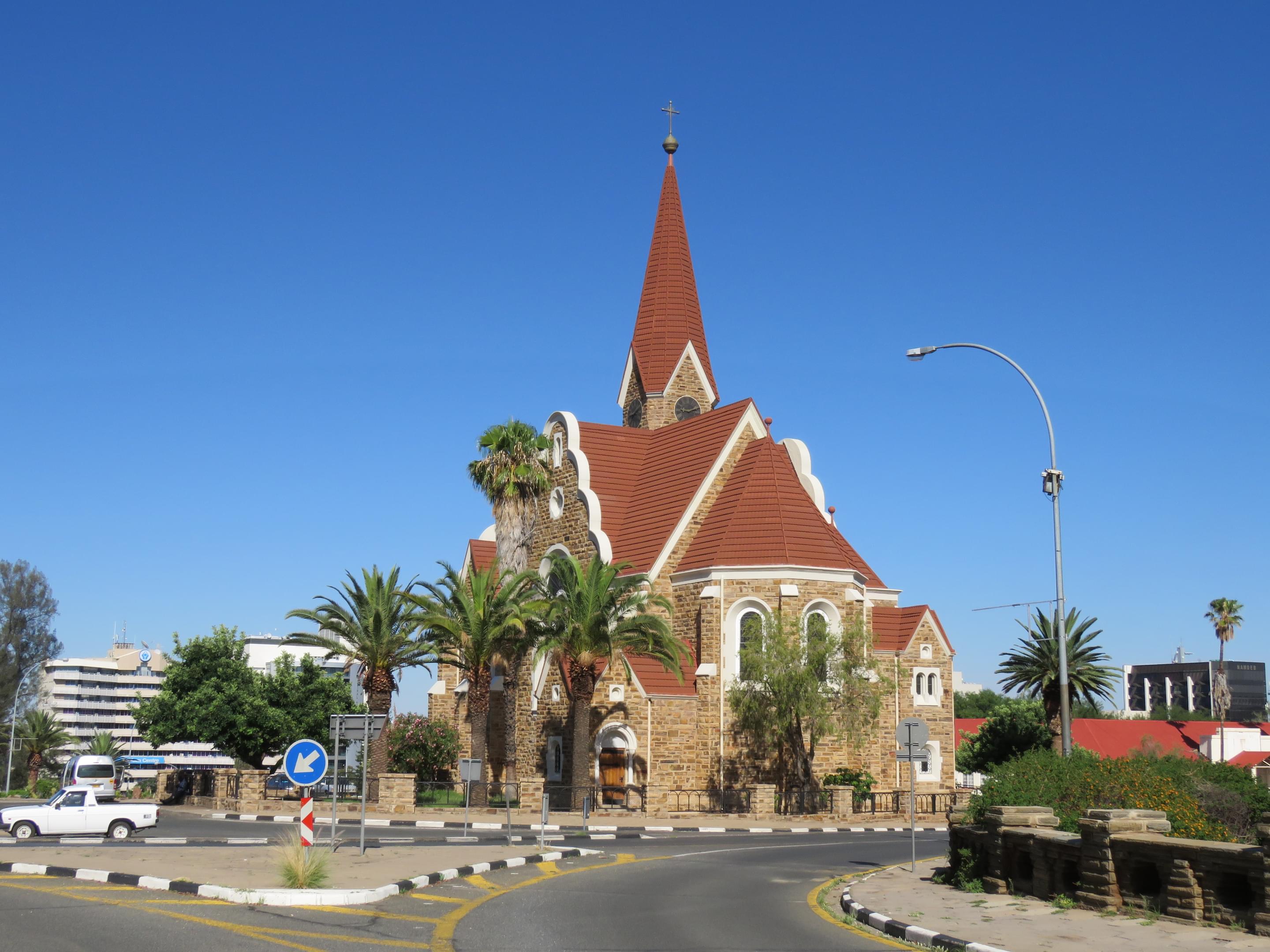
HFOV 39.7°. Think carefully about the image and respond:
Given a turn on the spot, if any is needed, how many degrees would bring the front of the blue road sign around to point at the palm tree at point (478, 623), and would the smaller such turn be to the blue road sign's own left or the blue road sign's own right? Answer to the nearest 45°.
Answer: approximately 180°

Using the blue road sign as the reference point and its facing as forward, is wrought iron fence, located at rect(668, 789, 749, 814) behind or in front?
behind

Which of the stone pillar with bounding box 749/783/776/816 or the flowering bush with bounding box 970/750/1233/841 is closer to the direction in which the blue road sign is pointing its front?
the flowering bush

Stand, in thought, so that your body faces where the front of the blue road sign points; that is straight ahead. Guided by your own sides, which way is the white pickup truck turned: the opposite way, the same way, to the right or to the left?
to the right

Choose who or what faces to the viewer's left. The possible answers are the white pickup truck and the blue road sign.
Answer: the white pickup truck

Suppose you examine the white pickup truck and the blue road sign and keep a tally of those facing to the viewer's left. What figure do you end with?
1

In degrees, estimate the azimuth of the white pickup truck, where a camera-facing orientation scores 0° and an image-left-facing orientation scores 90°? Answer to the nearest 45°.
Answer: approximately 90°

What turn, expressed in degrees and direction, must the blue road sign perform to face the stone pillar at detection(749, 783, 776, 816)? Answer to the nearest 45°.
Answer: approximately 135° to its left

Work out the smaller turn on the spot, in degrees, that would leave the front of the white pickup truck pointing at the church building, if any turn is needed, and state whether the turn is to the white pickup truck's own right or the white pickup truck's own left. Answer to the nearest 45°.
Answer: approximately 135° to the white pickup truck's own right
